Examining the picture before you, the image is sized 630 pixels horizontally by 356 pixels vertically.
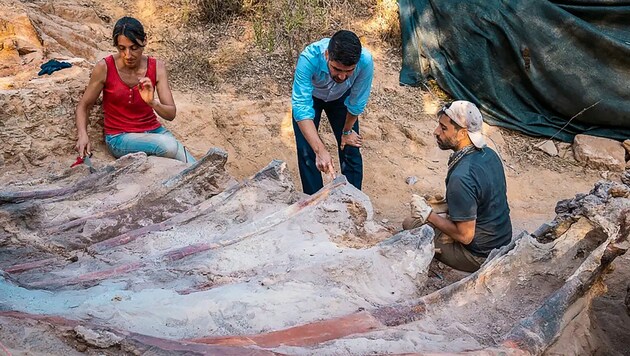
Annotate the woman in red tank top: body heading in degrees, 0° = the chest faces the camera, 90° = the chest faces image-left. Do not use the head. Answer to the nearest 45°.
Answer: approximately 0°

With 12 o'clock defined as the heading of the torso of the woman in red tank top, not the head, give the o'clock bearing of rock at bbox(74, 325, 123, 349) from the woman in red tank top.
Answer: The rock is roughly at 12 o'clock from the woman in red tank top.

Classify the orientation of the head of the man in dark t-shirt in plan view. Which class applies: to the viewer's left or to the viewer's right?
to the viewer's left

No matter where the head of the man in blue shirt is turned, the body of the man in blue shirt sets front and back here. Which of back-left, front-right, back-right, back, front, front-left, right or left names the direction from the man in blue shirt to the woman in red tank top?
right

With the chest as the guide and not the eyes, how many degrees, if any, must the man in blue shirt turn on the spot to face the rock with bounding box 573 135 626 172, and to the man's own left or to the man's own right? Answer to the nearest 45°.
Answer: approximately 135° to the man's own left

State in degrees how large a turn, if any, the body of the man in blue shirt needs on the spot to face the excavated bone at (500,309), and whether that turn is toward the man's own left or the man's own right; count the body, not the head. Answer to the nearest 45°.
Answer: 0° — they already face it

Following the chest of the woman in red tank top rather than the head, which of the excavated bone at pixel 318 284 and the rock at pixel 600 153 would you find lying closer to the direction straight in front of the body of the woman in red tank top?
the excavated bone

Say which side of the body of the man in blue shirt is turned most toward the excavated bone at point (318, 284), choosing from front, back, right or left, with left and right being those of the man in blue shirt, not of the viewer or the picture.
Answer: front

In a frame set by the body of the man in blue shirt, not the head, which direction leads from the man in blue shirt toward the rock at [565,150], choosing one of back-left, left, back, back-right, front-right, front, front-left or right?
back-left

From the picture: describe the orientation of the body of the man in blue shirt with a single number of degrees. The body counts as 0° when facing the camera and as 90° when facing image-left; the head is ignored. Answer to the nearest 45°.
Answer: approximately 0°

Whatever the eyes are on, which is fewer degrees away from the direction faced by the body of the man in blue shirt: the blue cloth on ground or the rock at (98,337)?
the rock

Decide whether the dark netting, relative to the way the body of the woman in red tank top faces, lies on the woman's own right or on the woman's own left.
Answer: on the woman's own left

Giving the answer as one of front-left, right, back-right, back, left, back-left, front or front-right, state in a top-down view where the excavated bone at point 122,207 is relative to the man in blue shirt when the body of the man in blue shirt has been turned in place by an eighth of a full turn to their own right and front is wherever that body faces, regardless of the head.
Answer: front

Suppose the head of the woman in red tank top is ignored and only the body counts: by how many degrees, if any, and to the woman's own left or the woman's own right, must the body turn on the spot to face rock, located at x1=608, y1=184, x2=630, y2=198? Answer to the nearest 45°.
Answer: approximately 45° to the woman's own left
